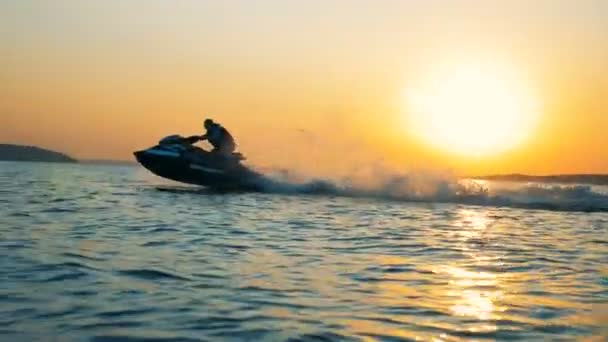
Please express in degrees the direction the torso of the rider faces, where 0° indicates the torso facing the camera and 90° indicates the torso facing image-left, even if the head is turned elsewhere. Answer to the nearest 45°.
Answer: approximately 90°

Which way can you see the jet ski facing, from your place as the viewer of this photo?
facing to the left of the viewer
